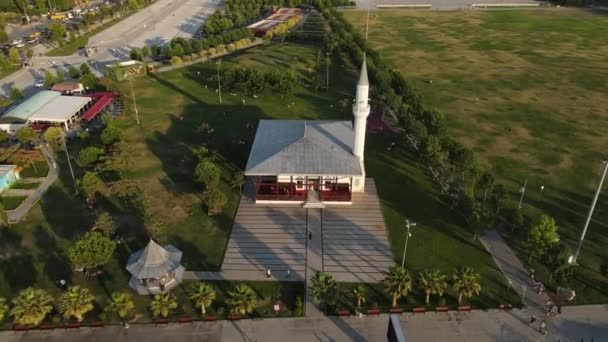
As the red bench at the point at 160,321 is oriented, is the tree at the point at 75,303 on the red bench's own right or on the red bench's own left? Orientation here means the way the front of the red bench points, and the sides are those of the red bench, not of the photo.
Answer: on the red bench's own right

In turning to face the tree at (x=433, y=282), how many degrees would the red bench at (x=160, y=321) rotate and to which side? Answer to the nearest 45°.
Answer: approximately 90° to its left

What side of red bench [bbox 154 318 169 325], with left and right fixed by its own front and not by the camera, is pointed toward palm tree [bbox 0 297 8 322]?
right

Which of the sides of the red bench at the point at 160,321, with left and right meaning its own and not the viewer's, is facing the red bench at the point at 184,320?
left

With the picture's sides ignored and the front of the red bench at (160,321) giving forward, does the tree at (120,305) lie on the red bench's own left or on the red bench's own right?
on the red bench's own right

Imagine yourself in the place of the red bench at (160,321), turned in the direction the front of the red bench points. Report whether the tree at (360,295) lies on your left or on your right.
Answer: on your left

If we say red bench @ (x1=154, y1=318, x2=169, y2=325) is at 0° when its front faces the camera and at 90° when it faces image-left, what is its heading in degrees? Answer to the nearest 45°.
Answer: approximately 0°

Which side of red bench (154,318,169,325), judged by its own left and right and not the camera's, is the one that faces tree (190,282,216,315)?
left

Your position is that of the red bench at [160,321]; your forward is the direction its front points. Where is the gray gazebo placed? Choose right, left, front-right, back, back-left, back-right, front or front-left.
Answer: back

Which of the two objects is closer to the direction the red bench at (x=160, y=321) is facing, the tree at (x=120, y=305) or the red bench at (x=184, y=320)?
the red bench
